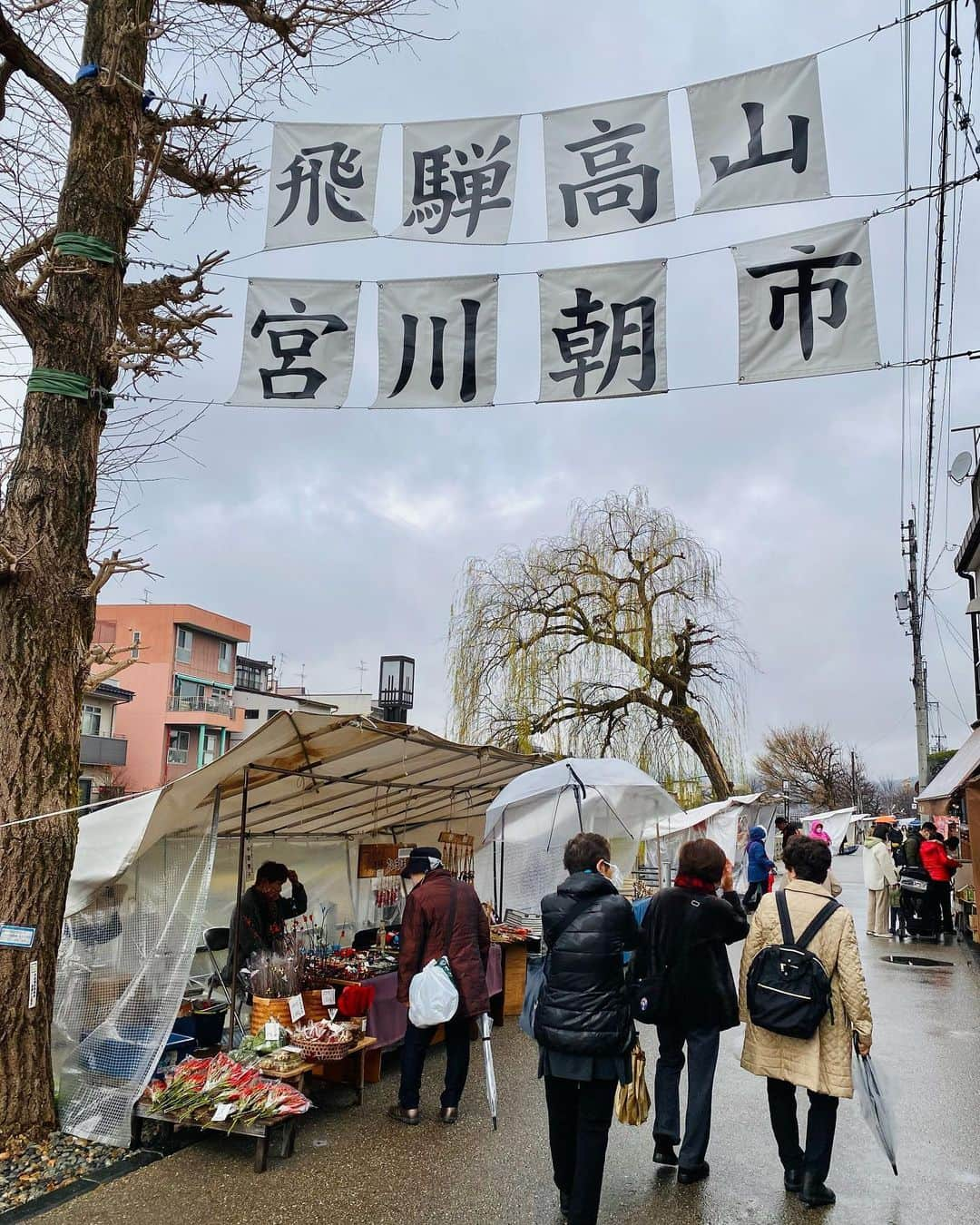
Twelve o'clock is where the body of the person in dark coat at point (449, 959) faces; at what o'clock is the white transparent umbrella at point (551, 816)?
The white transparent umbrella is roughly at 2 o'clock from the person in dark coat.

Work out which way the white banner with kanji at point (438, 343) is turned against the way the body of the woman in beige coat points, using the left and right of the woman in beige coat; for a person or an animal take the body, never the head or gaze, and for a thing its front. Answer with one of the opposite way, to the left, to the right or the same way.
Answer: the opposite way

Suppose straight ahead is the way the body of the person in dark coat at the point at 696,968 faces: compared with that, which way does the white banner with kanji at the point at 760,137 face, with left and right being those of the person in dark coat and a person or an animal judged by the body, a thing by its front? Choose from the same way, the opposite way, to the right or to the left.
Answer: the opposite way

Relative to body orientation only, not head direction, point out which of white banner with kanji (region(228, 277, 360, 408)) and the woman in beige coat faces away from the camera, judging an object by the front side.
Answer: the woman in beige coat

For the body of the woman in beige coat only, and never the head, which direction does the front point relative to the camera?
away from the camera

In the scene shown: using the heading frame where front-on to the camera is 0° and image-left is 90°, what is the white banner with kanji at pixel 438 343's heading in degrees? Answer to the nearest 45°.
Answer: approximately 0°

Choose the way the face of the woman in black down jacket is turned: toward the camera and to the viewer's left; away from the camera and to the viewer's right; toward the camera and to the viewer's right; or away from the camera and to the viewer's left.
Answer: away from the camera and to the viewer's right

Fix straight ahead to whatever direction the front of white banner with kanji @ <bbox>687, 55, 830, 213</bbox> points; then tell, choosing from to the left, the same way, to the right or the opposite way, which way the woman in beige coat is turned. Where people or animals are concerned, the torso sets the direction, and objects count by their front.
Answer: the opposite way

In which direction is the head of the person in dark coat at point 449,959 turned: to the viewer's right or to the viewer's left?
to the viewer's left

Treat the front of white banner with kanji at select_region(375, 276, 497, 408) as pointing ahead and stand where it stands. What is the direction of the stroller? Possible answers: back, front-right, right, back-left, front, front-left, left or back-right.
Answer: back-left
